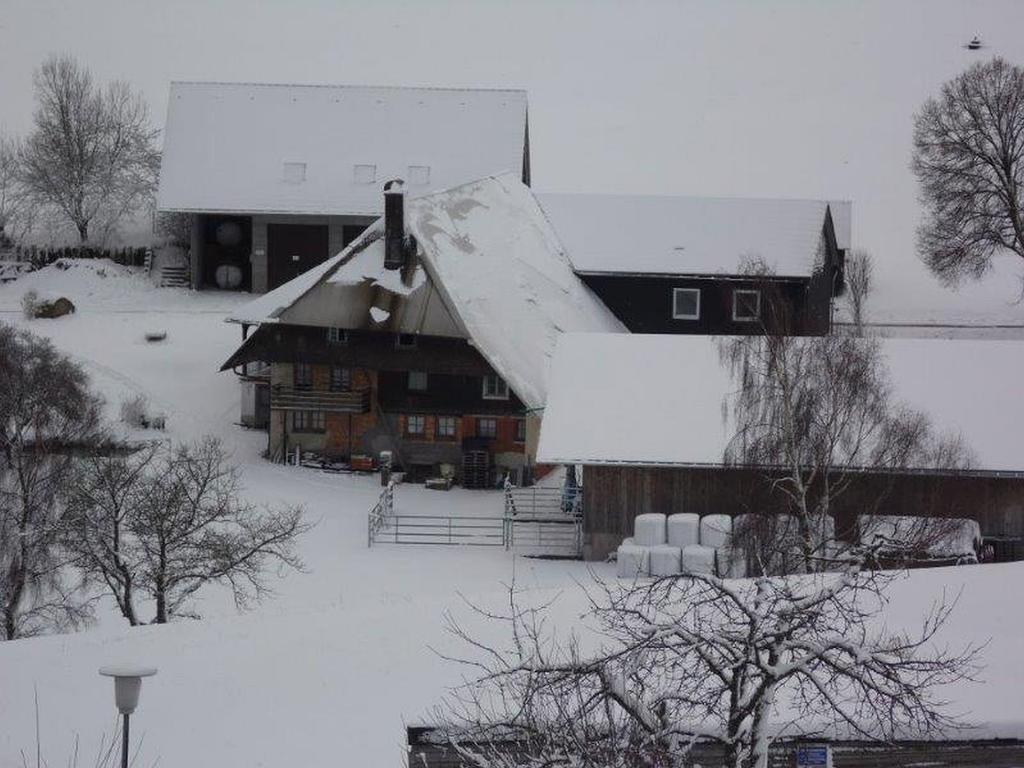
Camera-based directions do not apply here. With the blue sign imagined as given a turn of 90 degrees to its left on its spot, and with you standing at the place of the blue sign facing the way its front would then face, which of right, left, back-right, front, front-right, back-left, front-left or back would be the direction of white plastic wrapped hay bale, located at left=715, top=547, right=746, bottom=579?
left

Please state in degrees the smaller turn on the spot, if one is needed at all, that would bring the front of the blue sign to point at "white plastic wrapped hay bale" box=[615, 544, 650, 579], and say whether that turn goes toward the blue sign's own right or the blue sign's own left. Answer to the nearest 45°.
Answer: approximately 180°

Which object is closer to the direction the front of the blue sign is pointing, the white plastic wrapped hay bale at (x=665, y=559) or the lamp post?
the lamp post

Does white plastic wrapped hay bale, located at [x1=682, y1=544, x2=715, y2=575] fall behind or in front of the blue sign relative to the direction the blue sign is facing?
behind

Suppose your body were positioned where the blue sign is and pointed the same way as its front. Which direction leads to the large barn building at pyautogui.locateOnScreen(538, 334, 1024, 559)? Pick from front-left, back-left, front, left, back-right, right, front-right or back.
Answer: back

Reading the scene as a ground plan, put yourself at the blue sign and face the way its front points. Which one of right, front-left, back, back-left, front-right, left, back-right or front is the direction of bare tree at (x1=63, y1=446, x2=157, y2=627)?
back-right

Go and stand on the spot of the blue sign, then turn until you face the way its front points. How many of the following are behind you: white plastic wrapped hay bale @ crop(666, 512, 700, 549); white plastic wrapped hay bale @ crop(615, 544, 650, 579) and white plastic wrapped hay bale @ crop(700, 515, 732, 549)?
3

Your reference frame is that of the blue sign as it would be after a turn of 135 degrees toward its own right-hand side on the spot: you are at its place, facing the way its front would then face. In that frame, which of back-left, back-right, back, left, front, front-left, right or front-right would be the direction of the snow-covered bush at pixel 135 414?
front

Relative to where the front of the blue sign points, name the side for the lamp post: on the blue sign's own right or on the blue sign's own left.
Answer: on the blue sign's own right

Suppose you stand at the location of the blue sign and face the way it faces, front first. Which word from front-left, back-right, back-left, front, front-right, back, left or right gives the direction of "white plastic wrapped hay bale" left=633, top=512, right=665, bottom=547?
back

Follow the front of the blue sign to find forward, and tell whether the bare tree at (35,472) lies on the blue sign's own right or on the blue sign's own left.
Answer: on the blue sign's own right

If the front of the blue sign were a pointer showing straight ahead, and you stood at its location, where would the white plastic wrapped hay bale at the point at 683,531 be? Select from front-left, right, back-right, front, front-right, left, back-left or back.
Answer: back

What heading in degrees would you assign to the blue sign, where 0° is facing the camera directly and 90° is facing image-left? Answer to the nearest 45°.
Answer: approximately 0°
